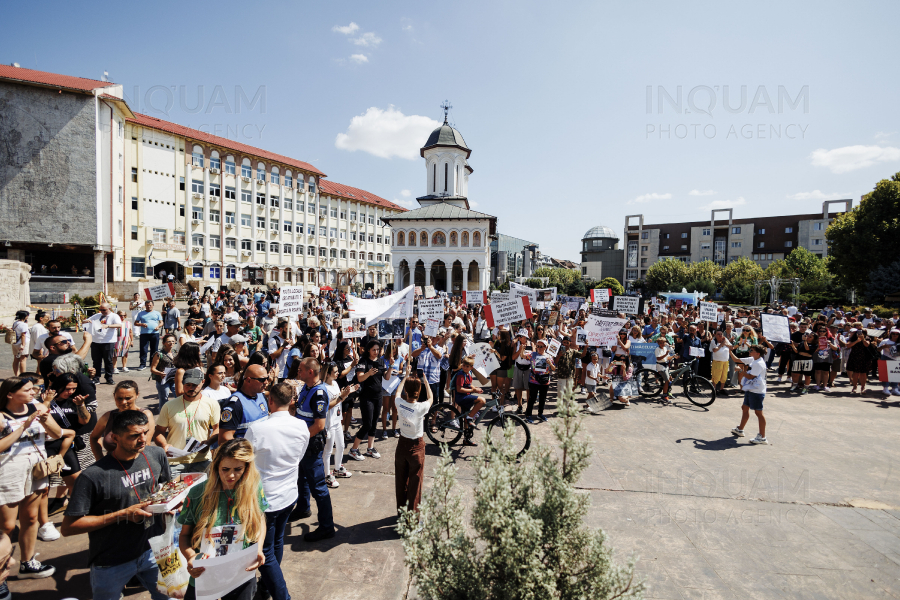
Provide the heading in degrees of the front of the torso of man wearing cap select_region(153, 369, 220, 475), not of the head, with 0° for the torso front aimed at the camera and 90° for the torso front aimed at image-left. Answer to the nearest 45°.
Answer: approximately 0°

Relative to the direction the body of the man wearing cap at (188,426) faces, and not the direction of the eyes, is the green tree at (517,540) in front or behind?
in front

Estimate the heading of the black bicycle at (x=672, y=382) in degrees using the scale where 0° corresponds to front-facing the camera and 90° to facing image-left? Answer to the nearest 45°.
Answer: approximately 270°

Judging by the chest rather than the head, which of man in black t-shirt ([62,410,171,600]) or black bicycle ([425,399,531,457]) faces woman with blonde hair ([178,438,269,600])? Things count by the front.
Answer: the man in black t-shirt

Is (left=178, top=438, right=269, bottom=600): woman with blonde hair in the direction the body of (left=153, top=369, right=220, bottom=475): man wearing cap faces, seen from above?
yes

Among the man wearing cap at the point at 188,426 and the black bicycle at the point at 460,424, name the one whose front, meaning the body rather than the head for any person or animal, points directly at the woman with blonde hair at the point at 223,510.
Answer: the man wearing cap

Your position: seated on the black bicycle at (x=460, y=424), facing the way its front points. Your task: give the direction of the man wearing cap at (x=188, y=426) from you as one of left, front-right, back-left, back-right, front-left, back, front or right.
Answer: back-right

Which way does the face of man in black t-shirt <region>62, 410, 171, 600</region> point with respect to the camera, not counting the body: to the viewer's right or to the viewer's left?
to the viewer's right

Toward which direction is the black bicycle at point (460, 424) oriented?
to the viewer's right

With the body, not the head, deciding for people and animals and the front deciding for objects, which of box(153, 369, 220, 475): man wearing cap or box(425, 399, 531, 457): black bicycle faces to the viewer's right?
the black bicycle

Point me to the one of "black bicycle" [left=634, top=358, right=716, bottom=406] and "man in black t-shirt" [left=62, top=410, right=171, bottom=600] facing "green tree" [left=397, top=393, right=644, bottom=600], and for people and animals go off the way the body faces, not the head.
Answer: the man in black t-shirt

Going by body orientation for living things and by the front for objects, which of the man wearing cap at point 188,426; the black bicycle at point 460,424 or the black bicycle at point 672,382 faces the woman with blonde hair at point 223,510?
the man wearing cap
